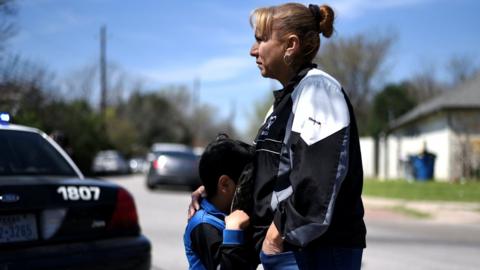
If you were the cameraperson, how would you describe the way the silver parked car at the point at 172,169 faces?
facing away from the viewer

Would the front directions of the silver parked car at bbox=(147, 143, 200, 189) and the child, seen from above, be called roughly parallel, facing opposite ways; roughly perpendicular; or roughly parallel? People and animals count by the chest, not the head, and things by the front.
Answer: roughly perpendicular

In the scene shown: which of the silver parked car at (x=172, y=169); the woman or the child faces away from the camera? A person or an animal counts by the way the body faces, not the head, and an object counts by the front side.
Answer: the silver parked car

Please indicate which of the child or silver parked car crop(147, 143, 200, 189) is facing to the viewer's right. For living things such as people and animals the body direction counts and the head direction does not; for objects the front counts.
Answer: the child

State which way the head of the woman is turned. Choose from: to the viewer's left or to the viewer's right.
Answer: to the viewer's left

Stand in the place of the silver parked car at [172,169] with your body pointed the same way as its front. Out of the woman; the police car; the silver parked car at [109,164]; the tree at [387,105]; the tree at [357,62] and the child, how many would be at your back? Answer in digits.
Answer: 3

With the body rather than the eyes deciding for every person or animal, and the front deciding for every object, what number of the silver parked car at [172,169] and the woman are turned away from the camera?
1

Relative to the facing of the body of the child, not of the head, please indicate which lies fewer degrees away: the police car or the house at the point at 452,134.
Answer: the house

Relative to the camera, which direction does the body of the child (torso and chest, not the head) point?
to the viewer's right

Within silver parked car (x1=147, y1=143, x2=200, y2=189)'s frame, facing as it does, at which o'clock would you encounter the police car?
The police car is roughly at 6 o'clock from the silver parked car.

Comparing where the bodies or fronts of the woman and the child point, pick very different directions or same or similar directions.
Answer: very different directions

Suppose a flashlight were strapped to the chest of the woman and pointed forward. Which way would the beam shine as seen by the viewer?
to the viewer's left
